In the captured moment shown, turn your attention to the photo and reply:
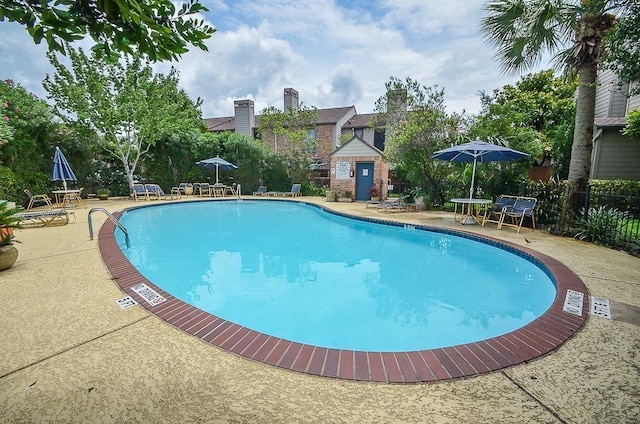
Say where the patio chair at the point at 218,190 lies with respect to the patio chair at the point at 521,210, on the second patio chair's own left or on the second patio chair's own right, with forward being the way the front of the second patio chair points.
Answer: on the second patio chair's own right

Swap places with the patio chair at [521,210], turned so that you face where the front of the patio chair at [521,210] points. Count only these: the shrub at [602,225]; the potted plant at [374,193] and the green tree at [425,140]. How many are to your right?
2

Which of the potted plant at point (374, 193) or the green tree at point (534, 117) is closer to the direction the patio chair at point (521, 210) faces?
the potted plant

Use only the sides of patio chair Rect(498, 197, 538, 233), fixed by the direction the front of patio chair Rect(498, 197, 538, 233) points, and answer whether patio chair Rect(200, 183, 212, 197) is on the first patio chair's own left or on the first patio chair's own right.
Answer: on the first patio chair's own right

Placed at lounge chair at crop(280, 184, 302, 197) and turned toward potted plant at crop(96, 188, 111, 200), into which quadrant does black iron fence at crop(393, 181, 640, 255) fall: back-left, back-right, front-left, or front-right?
back-left
